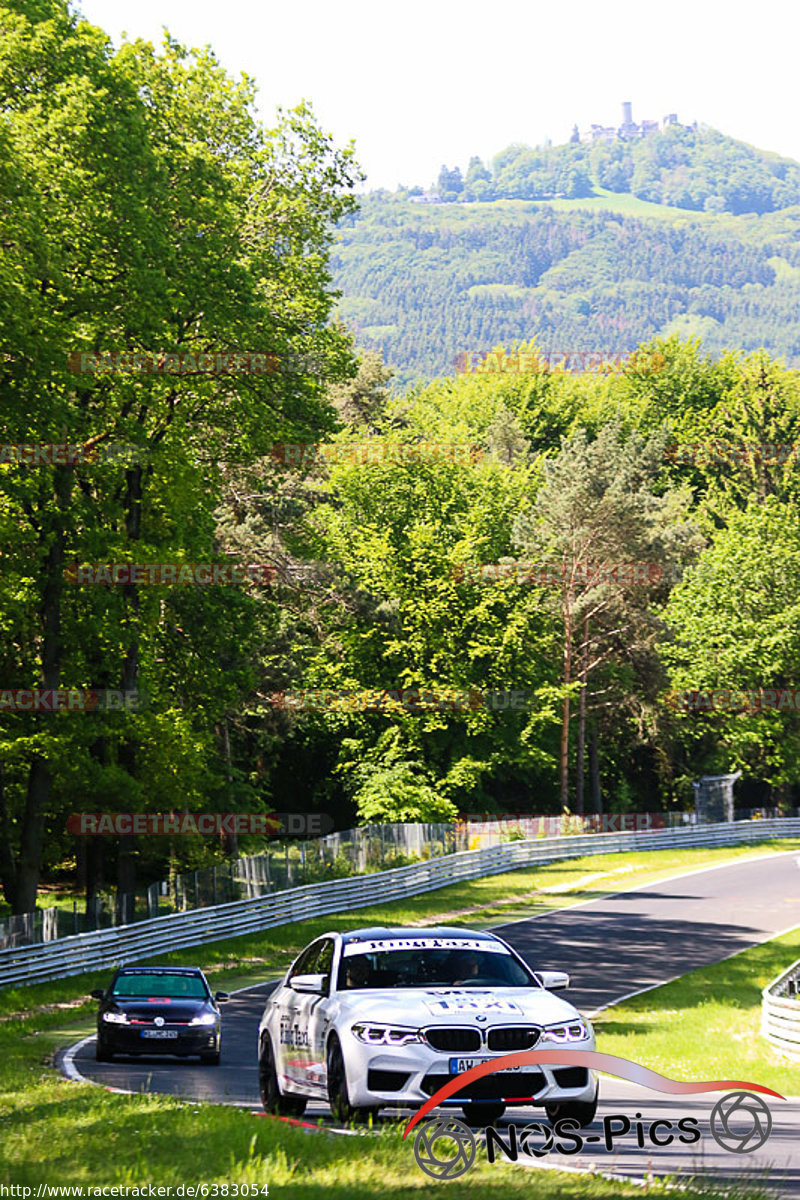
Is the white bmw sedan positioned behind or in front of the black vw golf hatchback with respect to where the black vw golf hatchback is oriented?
in front

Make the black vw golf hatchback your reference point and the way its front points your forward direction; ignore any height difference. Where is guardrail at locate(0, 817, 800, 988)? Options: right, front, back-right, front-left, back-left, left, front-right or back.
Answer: back

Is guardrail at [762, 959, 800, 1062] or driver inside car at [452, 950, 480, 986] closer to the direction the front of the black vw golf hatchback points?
the driver inside car

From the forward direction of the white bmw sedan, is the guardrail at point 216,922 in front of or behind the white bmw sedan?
behind

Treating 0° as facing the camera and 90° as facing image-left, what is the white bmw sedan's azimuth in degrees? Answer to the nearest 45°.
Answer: approximately 315°

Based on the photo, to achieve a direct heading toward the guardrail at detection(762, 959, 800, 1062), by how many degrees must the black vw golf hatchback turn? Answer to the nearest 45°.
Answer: approximately 90° to its left

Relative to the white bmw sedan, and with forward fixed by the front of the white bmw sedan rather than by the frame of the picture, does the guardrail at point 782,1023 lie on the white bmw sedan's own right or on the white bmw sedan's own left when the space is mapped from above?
on the white bmw sedan's own left

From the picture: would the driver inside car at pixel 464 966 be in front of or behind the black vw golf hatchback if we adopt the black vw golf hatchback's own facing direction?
in front

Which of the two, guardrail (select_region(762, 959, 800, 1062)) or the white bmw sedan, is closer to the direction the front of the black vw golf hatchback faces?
the white bmw sedan

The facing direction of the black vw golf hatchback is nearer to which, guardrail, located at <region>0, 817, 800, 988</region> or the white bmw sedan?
the white bmw sedan

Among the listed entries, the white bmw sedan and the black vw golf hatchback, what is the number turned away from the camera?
0

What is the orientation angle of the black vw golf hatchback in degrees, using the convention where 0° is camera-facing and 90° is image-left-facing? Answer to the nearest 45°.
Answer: approximately 0°
